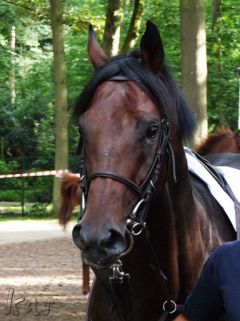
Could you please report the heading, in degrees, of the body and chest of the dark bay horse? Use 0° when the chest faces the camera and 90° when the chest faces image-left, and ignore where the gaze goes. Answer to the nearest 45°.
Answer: approximately 45°

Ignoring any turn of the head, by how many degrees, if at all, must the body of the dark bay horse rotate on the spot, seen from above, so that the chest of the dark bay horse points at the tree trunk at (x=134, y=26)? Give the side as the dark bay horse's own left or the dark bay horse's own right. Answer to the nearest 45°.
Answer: approximately 135° to the dark bay horse's own right
